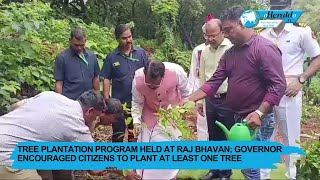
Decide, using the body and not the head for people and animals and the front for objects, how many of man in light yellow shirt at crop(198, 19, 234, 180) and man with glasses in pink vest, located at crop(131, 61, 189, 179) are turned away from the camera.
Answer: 0

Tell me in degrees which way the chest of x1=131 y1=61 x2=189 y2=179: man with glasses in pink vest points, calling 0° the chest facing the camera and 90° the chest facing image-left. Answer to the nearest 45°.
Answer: approximately 0°

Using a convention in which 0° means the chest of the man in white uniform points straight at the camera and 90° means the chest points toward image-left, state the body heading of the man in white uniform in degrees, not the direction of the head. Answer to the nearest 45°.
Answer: approximately 45°

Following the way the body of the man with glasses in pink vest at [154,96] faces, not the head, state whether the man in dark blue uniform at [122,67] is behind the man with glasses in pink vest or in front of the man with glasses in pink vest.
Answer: behind

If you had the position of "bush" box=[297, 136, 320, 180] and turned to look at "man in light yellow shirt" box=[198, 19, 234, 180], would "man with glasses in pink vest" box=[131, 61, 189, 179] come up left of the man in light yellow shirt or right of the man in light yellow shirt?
left

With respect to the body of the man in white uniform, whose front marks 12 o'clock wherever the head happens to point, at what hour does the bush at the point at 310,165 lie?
The bush is roughly at 10 o'clock from the man in white uniform.
